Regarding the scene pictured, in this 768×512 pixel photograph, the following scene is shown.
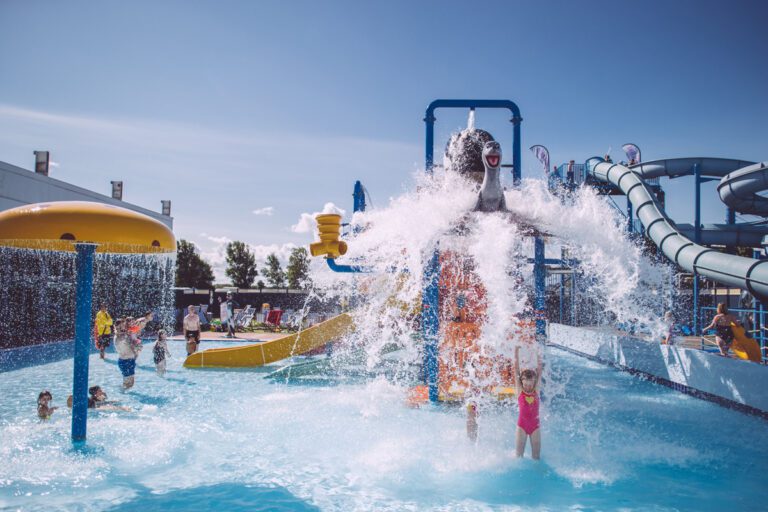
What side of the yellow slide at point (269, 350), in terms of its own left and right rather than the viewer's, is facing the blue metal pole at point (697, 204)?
back

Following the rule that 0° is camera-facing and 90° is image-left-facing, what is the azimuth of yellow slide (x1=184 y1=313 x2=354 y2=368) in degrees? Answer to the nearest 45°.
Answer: approximately 90°

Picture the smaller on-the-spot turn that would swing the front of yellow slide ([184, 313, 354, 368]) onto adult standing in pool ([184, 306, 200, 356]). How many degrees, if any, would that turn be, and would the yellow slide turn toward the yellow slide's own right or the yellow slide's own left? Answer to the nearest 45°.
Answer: approximately 45° to the yellow slide's own right

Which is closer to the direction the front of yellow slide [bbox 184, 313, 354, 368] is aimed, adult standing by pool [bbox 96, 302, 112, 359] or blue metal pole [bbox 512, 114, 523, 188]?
the adult standing by pool

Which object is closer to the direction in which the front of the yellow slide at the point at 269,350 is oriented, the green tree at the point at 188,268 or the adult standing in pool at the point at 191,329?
the adult standing in pool

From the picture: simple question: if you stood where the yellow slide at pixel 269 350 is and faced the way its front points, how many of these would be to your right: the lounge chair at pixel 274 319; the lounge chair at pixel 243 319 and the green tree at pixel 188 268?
3

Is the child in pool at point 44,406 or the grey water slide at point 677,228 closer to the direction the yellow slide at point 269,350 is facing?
the child in pool

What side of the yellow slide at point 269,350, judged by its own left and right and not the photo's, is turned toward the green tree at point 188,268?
right

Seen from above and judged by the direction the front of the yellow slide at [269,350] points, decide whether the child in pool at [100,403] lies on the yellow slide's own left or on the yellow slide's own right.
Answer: on the yellow slide's own left
